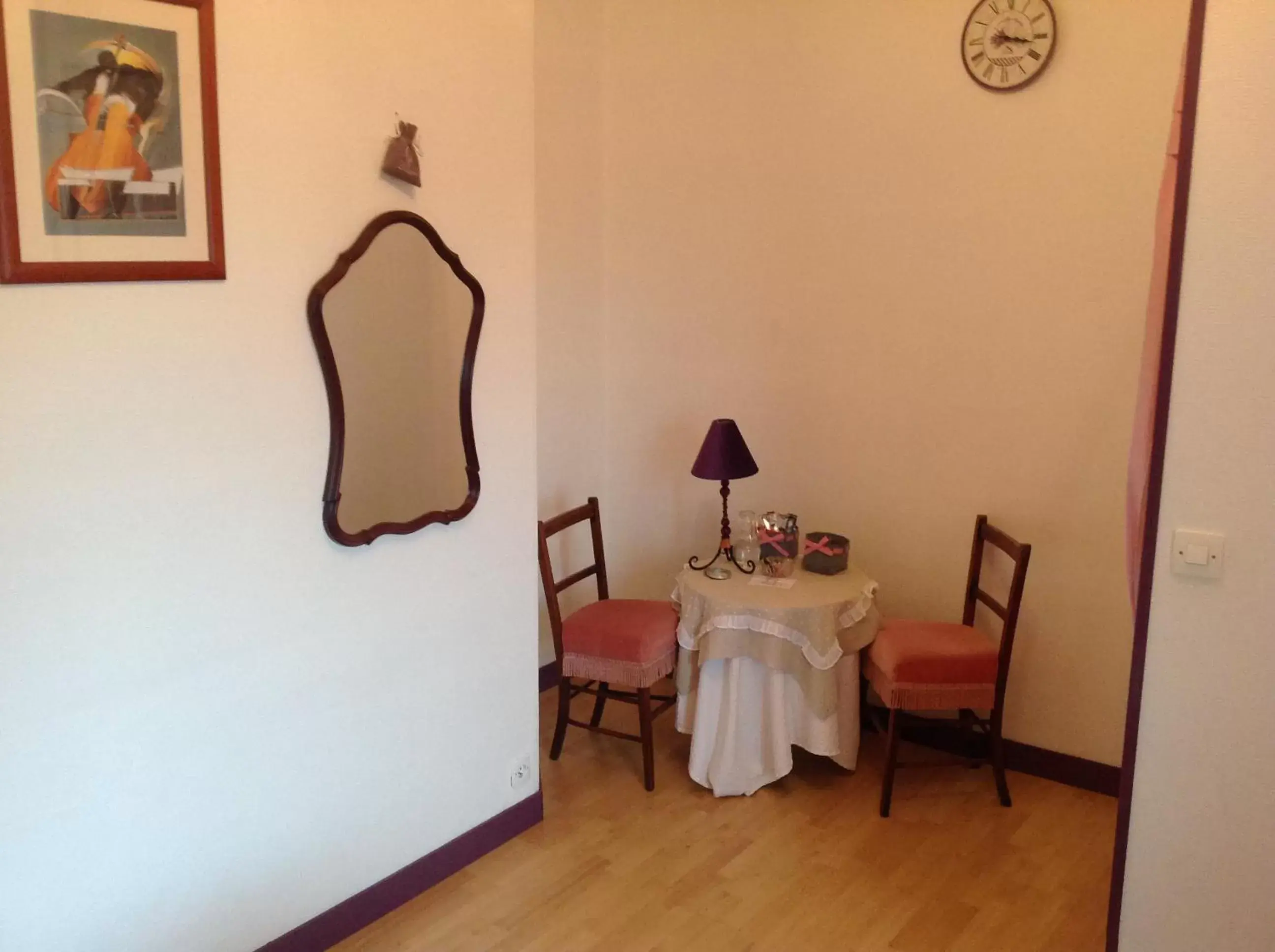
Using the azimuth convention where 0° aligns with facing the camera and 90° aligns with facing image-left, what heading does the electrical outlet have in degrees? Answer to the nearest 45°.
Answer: approximately 315°

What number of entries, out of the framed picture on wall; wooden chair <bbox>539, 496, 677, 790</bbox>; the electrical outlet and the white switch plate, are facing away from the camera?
0

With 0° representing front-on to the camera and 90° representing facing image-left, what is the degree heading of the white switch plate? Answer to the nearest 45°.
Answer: approximately 0°

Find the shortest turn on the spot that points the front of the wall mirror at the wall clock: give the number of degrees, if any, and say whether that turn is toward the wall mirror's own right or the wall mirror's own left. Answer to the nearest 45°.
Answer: approximately 45° to the wall mirror's own left

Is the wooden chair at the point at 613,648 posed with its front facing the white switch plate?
yes

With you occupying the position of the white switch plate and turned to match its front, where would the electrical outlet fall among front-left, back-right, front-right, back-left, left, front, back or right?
right

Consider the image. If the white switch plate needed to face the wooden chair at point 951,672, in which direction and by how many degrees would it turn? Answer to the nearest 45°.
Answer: approximately 135° to its right

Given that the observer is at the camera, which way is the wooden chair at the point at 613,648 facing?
facing the viewer and to the right of the viewer

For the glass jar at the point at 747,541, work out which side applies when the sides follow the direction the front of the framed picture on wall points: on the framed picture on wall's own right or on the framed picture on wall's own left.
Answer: on the framed picture on wall's own left
